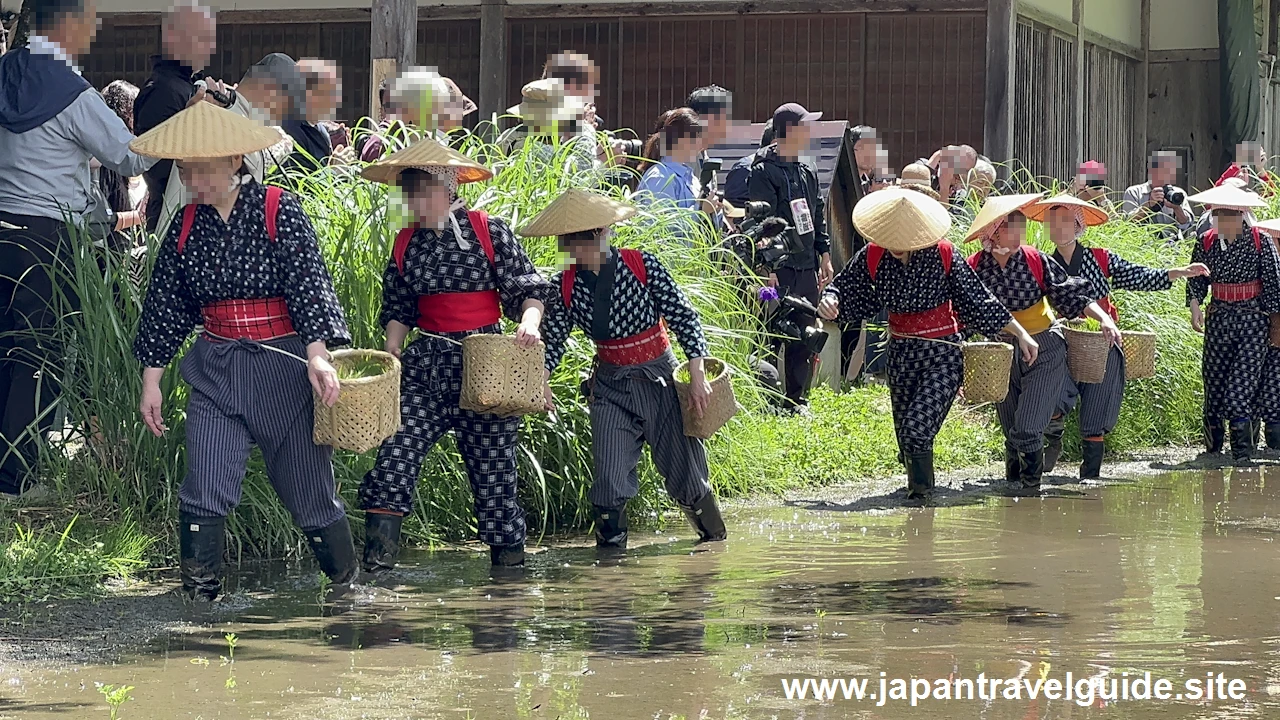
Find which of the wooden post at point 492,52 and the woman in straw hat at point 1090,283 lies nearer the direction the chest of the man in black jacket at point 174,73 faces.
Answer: the woman in straw hat

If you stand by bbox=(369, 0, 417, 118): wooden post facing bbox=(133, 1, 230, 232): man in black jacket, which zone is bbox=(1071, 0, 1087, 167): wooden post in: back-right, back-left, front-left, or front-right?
back-left

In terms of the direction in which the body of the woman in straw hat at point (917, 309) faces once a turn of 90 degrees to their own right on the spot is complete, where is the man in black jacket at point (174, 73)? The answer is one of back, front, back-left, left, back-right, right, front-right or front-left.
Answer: front-left

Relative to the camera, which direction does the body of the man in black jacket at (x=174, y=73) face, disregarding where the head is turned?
to the viewer's right

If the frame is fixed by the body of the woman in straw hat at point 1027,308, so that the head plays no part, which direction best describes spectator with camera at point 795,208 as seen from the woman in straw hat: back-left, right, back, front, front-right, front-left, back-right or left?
right

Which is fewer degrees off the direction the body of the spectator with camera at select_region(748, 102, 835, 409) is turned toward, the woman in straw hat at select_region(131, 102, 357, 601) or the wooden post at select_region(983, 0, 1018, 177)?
the woman in straw hat

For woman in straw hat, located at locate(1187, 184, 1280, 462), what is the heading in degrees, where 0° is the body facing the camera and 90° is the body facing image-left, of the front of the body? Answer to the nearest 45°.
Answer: approximately 0°

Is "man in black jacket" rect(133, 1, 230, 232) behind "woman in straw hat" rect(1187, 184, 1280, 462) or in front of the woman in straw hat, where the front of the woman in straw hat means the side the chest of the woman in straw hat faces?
in front

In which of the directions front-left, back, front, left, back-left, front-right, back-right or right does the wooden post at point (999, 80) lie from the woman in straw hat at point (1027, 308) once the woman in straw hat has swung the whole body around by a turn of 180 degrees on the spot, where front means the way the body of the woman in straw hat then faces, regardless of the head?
front-left
